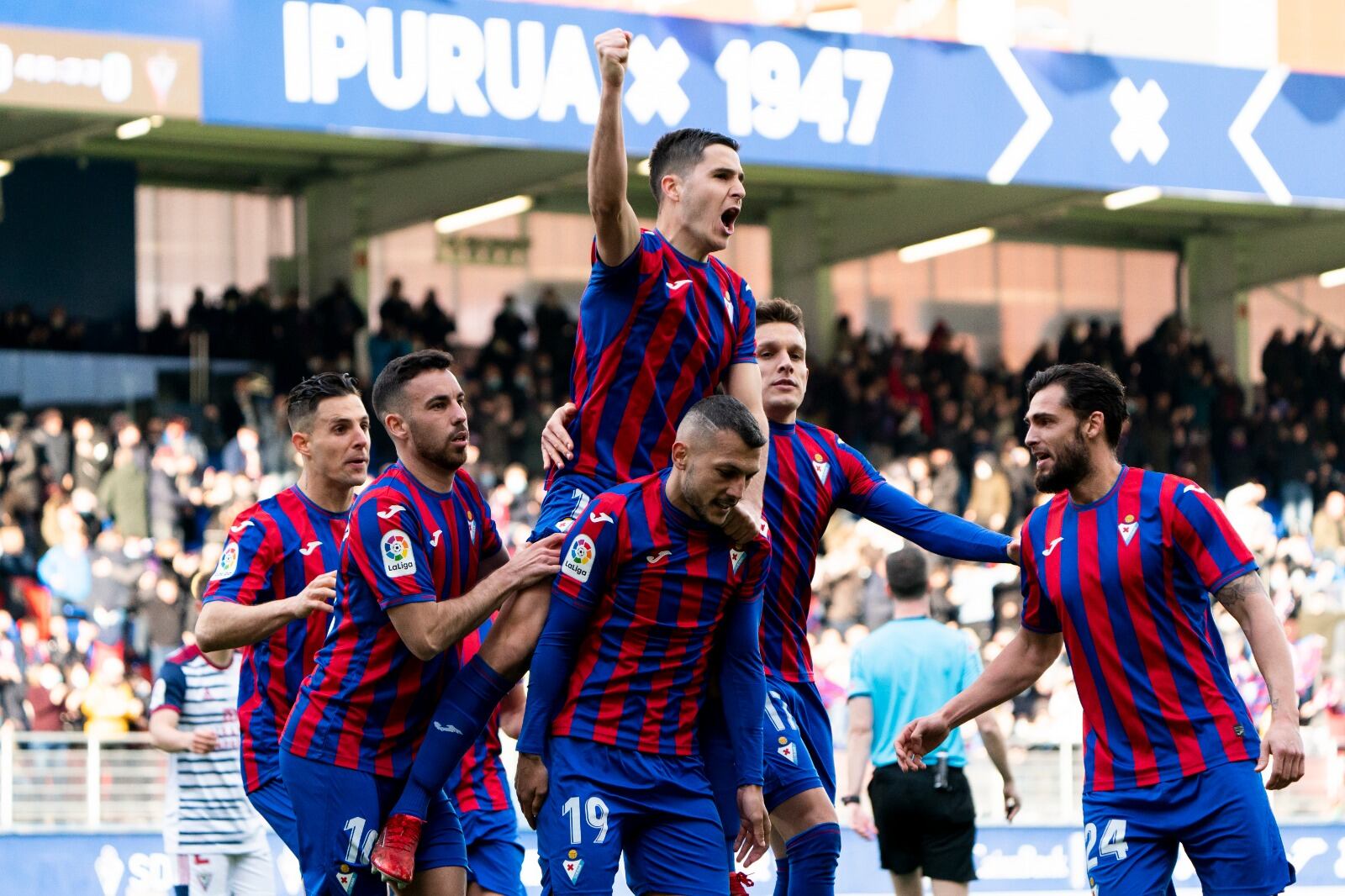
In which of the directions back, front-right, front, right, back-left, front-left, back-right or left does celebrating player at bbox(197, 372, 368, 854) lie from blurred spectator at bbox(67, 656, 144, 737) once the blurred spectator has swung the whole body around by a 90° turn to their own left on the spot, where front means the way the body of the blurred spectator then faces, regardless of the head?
right

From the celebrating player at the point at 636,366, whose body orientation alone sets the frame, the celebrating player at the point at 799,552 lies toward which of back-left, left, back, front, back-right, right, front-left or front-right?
left

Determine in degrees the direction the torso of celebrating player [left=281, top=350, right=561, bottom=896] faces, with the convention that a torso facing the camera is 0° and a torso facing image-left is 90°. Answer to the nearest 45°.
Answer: approximately 315°

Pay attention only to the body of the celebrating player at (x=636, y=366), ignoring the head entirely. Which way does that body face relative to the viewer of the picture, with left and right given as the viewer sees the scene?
facing the viewer and to the right of the viewer

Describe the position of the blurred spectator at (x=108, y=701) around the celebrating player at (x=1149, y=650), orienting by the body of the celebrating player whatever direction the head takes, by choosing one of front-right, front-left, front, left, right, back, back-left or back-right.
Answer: right

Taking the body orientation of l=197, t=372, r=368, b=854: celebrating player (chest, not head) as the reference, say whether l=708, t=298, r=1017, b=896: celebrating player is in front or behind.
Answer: in front

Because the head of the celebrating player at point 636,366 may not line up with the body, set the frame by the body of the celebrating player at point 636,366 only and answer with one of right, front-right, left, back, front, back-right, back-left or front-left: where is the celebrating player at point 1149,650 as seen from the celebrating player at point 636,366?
front-left

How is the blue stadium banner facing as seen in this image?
toward the camera

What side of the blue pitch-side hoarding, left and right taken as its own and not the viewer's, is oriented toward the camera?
front

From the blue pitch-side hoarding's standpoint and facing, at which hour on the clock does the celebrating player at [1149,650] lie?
The celebrating player is roughly at 12 o'clock from the blue pitch-side hoarding.

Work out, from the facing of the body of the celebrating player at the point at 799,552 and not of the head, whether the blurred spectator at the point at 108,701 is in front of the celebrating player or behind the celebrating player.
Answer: behind

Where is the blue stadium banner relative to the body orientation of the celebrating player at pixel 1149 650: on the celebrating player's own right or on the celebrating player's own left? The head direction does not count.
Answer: on the celebrating player's own right

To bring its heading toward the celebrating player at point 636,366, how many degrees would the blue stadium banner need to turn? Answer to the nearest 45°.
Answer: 0° — it already faces them

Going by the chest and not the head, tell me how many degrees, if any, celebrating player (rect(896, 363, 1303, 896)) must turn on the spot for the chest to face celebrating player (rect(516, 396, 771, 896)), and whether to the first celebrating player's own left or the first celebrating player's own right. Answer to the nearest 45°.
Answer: approximately 45° to the first celebrating player's own right

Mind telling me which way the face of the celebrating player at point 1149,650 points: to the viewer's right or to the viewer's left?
to the viewer's left

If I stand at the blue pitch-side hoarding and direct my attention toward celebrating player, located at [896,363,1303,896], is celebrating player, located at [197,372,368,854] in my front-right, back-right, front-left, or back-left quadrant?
front-right
